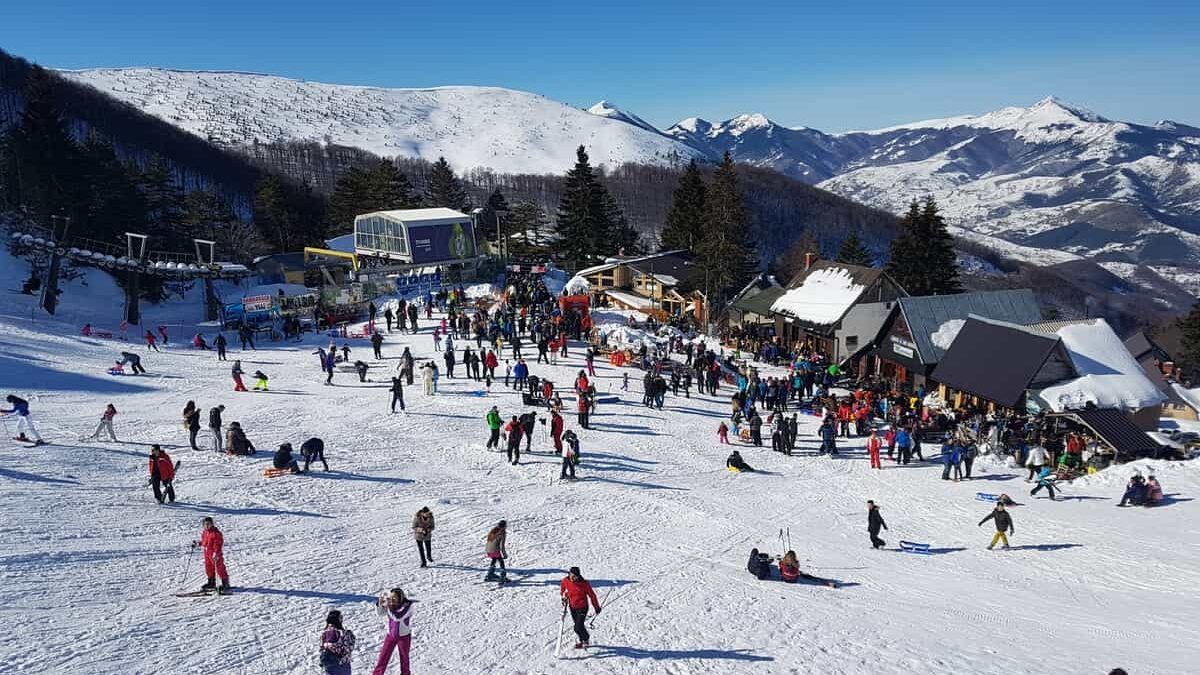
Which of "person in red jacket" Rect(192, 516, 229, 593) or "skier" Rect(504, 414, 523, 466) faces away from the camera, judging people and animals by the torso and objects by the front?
the skier

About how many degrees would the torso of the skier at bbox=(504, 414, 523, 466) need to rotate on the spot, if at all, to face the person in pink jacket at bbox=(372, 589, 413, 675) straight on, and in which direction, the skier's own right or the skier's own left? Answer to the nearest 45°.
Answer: approximately 180°

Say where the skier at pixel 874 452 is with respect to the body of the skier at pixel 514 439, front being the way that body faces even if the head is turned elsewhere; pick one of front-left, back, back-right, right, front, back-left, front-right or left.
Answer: right

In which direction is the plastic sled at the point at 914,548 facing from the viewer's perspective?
to the viewer's left

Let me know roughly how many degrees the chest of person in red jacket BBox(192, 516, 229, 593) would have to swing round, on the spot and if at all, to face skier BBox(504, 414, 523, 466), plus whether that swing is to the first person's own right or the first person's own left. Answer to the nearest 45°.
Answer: approximately 180°

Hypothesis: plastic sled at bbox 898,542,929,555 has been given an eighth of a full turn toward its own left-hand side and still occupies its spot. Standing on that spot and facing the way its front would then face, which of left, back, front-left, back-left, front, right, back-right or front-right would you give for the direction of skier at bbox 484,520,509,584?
front

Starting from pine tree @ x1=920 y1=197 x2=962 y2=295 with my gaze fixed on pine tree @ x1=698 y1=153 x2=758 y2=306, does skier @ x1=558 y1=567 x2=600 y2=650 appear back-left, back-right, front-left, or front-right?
front-left

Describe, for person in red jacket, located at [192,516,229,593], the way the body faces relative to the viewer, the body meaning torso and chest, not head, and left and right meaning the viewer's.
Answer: facing the viewer and to the left of the viewer

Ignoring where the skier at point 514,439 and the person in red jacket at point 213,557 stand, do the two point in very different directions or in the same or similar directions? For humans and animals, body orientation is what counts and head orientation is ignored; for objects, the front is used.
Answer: very different directions

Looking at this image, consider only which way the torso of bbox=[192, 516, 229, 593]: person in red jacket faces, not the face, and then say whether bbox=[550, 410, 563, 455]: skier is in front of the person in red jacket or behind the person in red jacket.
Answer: behind

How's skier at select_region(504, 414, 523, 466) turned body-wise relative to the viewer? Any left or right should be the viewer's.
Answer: facing away from the viewer

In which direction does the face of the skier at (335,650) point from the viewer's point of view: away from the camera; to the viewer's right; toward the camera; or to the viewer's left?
away from the camera

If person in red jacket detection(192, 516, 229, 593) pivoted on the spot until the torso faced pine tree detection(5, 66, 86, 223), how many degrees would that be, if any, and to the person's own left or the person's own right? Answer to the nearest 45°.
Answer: approximately 135° to the person's own right

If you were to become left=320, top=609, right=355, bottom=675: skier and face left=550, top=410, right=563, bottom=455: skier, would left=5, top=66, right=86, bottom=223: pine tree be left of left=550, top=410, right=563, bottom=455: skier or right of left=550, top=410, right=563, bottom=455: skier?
left

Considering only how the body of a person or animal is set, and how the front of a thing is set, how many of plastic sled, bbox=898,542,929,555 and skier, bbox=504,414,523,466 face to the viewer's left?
1

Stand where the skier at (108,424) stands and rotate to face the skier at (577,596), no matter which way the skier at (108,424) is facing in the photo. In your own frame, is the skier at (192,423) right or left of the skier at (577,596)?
left

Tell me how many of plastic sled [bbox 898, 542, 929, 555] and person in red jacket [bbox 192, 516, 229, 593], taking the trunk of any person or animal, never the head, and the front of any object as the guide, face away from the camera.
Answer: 0

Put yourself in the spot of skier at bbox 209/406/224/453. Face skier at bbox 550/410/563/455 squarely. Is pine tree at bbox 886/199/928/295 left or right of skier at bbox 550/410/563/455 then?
left

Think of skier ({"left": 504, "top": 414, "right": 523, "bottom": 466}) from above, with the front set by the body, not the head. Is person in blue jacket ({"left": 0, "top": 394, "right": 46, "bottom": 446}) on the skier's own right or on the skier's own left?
on the skier's own left
